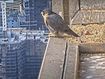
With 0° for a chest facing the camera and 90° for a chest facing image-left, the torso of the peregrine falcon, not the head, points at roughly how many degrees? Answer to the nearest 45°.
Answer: approximately 90°

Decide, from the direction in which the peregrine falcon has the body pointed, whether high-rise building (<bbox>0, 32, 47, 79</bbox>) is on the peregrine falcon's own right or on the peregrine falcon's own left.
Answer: on the peregrine falcon's own right

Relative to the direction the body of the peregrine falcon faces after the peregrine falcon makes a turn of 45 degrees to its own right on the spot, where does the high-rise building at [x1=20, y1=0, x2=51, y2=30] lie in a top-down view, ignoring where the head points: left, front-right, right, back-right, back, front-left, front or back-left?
front-right
